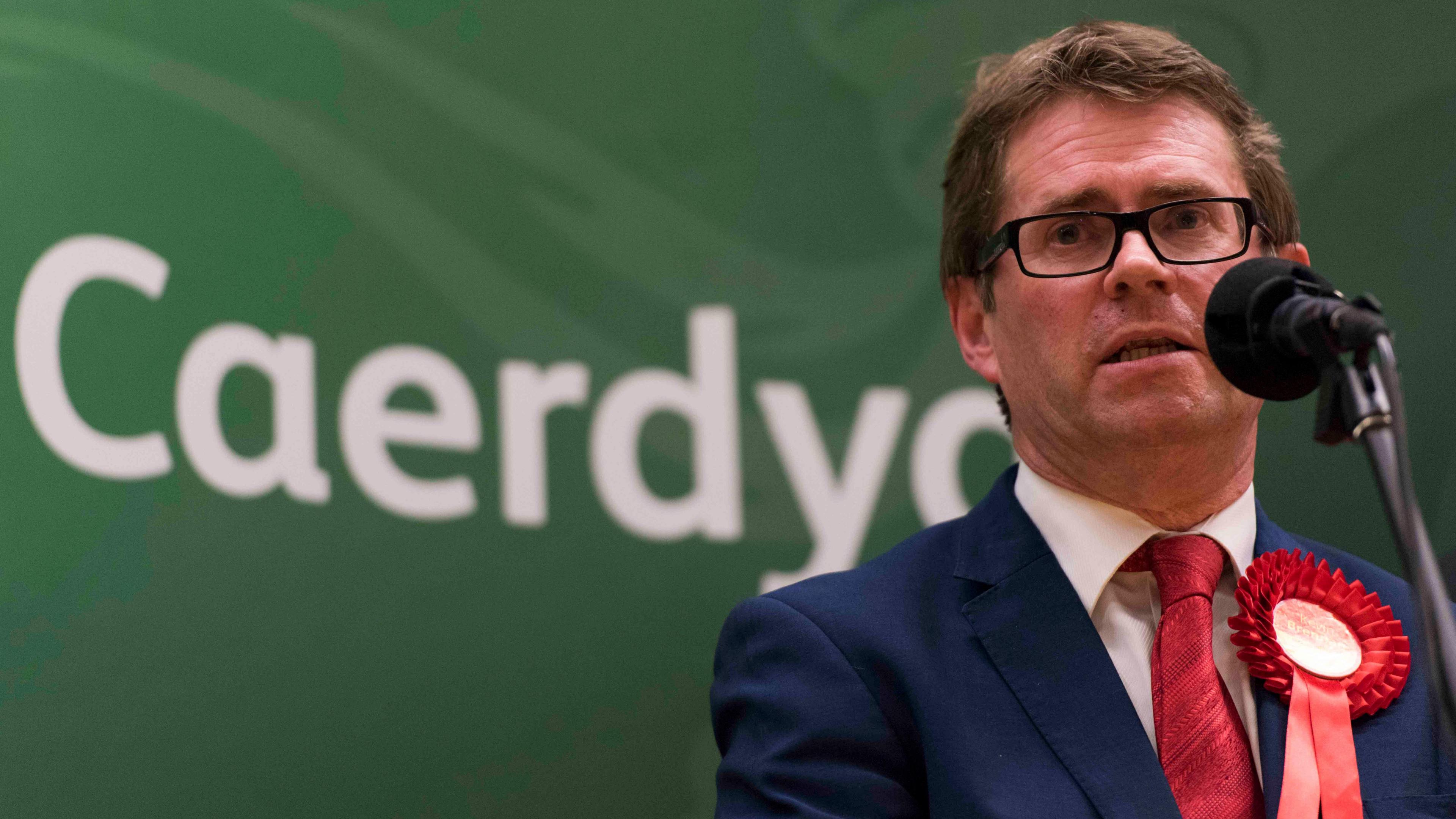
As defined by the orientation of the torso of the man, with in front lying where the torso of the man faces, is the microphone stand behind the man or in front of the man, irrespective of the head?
in front

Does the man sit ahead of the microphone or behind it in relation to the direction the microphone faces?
ahead

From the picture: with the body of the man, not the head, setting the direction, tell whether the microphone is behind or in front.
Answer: in front

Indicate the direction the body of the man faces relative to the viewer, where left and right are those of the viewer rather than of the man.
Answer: facing the viewer and to the right of the viewer

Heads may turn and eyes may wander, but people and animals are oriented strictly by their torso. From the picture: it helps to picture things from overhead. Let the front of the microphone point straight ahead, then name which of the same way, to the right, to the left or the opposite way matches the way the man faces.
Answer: the opposite way

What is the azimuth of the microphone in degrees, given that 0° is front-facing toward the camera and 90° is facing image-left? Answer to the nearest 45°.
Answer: approximately 135°
